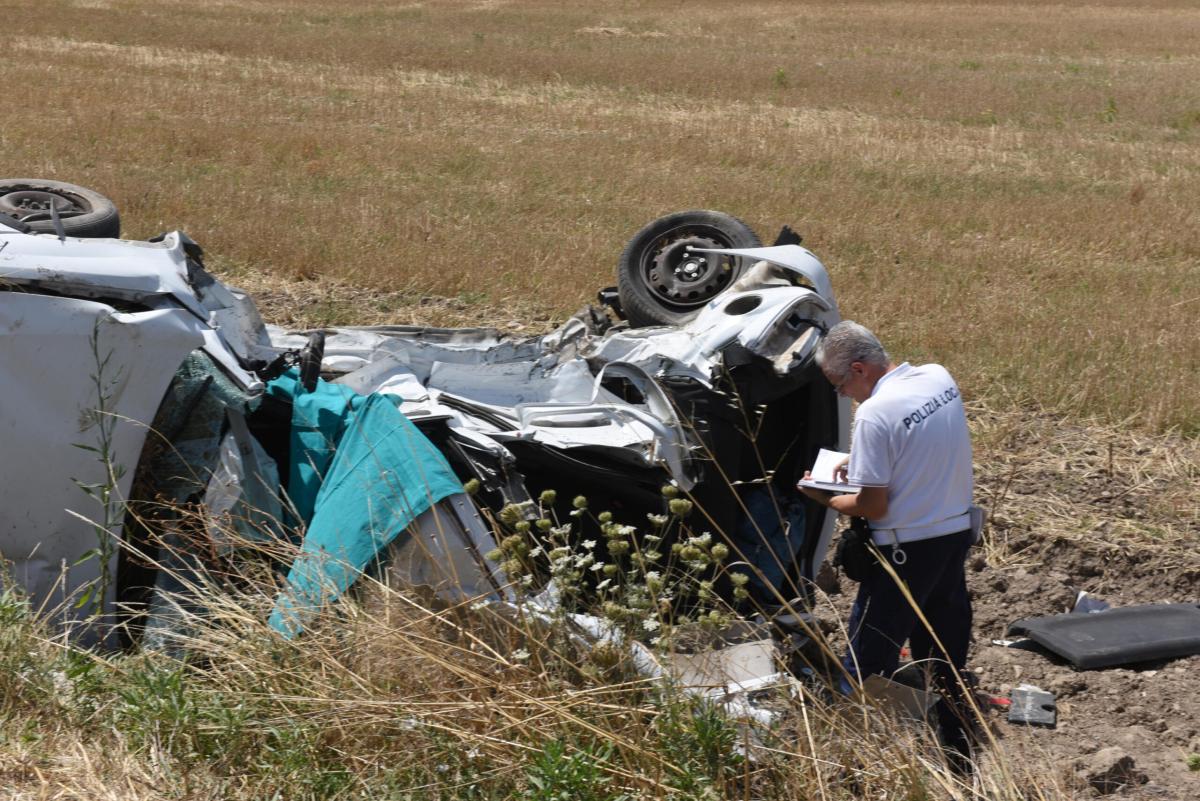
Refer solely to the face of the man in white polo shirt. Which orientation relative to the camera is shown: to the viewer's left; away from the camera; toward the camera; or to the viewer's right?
to the viewer's left

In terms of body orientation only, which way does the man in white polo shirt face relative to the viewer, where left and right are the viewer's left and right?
facing away from the viewer and to the left of the viewer

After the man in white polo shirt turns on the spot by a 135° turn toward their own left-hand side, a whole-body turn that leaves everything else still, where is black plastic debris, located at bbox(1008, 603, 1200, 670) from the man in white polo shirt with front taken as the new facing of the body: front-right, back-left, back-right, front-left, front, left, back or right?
back-left

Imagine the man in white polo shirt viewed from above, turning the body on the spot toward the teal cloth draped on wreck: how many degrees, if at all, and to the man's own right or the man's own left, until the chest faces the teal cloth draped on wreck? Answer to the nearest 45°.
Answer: approximately 45° to the man's own left
